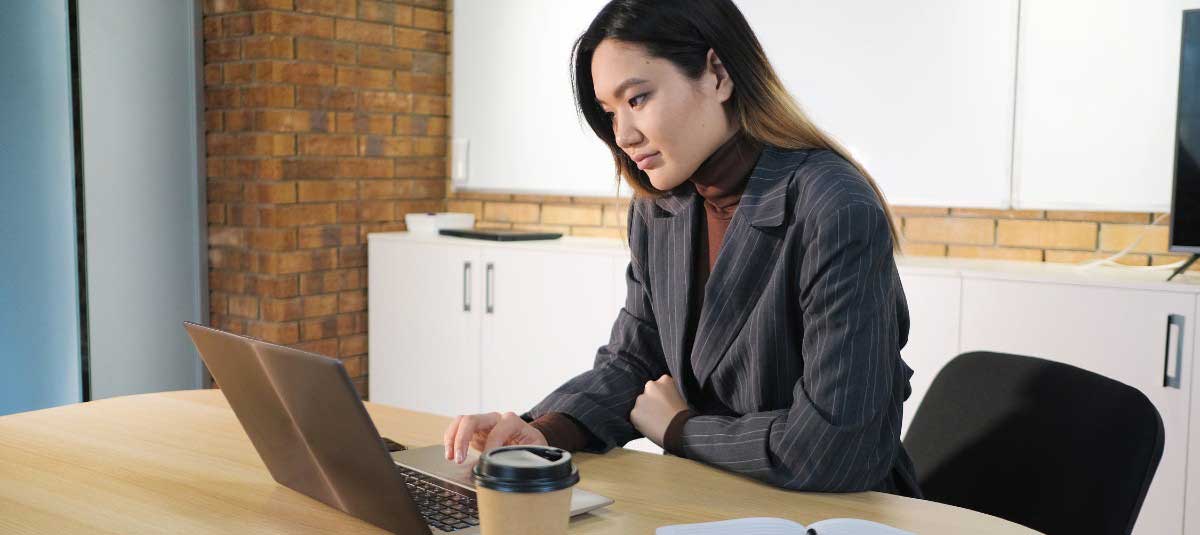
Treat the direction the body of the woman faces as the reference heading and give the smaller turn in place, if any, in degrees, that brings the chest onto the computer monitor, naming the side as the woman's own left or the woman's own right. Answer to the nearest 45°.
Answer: approximately 180°

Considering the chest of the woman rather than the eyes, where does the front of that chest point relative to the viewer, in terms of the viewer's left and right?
facing the viewer and to the left of the viewer

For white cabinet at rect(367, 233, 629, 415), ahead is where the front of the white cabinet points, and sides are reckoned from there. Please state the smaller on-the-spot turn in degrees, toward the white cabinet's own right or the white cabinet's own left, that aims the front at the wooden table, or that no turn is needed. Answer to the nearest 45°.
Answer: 0° — it already faces it

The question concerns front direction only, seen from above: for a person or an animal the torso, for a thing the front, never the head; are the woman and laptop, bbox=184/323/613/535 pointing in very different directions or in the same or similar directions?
very different directions

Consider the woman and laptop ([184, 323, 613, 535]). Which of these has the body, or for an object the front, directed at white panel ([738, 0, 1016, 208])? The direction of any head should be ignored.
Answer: the laptop

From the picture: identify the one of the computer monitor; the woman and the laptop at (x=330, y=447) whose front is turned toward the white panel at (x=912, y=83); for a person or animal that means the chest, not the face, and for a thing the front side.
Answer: the laptop

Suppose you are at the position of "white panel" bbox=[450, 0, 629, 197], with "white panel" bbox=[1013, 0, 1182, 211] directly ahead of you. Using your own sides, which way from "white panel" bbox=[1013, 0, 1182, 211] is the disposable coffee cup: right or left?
right

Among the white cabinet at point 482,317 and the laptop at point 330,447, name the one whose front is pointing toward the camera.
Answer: the white cabinet

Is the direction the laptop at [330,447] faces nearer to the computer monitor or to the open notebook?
the computer monitor

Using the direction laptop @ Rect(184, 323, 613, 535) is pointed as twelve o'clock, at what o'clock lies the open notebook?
The open notebook is roughly at 2 o'clock from the laptop.

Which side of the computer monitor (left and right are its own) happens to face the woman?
front

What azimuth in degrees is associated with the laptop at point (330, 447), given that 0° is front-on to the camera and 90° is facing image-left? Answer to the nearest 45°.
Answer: approximately 225°

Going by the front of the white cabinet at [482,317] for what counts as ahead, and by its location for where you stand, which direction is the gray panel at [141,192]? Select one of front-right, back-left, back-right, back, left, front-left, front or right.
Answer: right

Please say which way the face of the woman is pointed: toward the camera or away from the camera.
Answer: toward the camera

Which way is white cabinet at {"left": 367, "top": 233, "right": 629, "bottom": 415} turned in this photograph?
toward the camera
